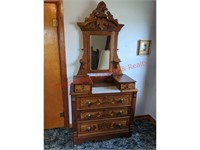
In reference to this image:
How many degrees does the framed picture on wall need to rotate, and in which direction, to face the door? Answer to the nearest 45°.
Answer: approximately 45° to its right

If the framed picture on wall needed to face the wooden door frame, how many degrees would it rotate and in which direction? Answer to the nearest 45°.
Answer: approximately 45° to its right

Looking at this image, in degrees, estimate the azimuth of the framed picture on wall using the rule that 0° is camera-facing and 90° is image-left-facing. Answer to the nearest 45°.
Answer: approximately 0°
